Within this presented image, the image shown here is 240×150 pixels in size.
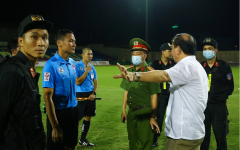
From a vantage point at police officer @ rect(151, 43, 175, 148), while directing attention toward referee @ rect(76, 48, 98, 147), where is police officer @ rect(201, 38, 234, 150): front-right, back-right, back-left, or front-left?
back-left

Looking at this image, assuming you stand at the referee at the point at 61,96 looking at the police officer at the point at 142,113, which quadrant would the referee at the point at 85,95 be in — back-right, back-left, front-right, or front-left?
front-left

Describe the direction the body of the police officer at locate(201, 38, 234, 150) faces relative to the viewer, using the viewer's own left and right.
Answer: facing the viewer and to the left of the viewer

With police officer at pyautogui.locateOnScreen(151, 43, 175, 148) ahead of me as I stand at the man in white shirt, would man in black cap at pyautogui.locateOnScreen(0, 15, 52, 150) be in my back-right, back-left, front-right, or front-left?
back-left

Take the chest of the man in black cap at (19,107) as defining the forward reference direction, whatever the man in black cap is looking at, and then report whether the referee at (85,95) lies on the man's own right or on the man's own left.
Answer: on the man's own left

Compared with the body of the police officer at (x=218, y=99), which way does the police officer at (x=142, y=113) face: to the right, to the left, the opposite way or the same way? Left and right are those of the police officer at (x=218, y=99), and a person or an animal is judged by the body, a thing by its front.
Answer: the same way

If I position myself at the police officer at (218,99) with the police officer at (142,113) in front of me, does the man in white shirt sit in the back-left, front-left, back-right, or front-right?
front-left

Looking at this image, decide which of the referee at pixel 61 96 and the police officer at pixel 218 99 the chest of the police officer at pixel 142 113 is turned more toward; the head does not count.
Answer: the referee

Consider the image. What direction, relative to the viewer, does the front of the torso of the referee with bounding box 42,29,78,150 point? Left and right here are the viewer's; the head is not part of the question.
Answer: facing the viewer and to the right of the viewer

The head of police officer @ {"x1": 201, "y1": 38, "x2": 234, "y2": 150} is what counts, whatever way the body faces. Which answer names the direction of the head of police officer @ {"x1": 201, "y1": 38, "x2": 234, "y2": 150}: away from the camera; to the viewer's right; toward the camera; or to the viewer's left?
toward the camera

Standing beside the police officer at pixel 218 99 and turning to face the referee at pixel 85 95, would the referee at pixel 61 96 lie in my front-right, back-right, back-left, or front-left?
front-left

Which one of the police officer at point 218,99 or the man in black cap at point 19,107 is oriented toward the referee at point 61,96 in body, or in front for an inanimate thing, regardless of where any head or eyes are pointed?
the police officer

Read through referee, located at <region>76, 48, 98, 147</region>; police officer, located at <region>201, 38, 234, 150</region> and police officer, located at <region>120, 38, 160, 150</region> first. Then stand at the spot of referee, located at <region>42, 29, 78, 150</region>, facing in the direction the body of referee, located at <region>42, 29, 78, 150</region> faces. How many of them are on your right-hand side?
0

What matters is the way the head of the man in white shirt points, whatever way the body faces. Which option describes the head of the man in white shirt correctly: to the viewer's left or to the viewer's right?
to the viewer's left

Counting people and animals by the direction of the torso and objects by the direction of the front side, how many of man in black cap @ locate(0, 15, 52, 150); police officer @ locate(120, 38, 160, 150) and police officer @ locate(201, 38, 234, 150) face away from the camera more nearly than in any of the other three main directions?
0

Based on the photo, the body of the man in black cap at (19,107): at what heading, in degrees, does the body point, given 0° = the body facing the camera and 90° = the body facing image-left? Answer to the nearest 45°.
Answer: approximately 315°

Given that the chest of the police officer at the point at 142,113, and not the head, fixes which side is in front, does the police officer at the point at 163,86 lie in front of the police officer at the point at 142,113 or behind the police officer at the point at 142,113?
behind

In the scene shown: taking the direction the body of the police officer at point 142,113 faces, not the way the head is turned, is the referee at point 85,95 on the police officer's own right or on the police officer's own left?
on the police officer's own right
